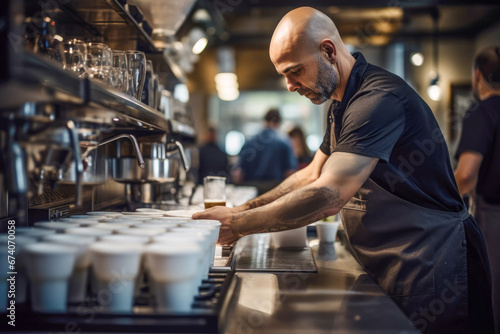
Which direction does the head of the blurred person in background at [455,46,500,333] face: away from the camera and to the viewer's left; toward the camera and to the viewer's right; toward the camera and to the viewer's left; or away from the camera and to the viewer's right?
away from the camera and to the viewer's left

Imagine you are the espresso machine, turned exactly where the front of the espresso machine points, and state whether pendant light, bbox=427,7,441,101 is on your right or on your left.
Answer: on your left

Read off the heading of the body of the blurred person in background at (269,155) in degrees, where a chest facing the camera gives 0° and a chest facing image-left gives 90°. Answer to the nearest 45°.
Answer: approximately 180°

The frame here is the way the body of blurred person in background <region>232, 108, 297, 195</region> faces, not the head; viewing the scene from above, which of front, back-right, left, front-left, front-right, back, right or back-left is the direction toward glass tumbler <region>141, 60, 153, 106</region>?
back

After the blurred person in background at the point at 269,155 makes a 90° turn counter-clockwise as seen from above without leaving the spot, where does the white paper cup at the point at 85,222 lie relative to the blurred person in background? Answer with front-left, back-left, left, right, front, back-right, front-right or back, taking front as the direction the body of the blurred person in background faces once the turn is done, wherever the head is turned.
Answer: left

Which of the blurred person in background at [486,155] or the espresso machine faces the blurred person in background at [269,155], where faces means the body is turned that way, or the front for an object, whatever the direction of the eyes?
the blurred person in background at [486,155]

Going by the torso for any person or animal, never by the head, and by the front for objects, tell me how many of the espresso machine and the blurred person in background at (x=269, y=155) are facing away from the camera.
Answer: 1

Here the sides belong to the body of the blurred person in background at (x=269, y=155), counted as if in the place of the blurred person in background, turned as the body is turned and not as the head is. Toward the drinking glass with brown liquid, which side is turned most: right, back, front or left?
back

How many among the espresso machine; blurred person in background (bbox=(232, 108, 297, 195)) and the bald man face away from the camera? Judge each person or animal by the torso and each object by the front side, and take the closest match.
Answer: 1

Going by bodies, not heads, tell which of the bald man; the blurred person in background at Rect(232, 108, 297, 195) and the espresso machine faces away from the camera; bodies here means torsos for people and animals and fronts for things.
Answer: the blurred person in background

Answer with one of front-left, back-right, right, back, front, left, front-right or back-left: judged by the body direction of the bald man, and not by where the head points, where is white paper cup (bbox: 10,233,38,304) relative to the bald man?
front-left

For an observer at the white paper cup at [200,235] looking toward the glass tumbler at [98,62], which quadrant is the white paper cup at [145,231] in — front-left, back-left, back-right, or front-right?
front-left

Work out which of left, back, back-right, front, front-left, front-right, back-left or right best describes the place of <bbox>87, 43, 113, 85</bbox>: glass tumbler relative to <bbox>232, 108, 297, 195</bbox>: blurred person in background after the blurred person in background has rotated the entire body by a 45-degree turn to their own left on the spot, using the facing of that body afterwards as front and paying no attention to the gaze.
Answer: back-left

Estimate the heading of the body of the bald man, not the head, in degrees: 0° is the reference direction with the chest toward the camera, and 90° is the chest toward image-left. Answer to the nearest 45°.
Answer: approximately 90°

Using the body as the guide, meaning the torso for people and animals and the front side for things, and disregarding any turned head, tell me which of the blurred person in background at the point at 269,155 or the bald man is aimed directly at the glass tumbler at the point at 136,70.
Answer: the bald man
